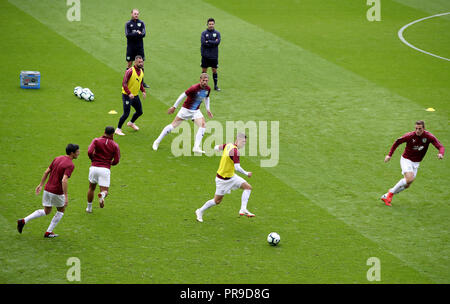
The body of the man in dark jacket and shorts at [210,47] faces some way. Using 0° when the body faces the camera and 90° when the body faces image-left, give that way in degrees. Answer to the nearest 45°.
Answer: approximately 0°

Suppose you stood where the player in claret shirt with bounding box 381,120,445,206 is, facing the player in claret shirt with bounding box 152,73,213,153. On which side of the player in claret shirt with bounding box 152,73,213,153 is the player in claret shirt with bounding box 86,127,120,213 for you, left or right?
left

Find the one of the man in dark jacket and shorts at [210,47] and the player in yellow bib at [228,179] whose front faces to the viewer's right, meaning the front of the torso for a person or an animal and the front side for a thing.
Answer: the player in yellow bib

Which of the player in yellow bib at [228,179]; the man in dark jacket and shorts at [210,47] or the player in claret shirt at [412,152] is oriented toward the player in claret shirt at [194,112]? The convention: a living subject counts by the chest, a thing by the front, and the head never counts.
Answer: the man in dark jacket and shorts

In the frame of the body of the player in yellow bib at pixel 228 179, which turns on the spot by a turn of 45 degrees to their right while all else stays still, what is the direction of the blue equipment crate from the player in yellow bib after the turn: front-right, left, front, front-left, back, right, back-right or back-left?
back

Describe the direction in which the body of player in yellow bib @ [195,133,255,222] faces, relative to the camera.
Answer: to the viewer's right

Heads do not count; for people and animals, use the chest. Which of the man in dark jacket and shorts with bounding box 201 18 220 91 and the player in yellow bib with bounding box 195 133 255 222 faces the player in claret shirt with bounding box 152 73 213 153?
the man in dark jacket and shorts

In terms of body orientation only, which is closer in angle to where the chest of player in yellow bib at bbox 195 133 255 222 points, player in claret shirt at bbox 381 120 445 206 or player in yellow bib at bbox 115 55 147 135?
the player in claret shirt

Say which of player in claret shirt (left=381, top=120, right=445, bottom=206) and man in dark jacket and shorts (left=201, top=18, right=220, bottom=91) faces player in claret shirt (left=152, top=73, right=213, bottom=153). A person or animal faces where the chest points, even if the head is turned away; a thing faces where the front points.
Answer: the man in dark jacket and shorts

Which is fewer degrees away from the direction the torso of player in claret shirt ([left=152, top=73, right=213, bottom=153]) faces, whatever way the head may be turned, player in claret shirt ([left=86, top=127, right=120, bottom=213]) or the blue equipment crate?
the player in claret shirt
